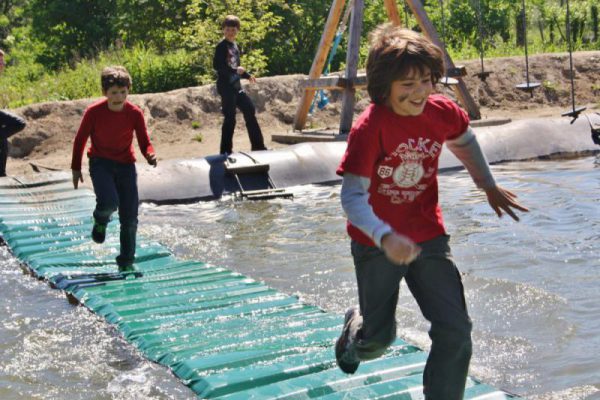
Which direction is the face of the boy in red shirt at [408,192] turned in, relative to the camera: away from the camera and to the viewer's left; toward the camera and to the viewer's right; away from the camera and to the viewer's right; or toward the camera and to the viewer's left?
toward the camera and to the viewer's right

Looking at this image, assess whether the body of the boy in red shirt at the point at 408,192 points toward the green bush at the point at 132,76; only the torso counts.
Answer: no

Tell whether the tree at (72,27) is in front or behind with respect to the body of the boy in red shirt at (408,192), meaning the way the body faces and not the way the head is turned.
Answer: behind

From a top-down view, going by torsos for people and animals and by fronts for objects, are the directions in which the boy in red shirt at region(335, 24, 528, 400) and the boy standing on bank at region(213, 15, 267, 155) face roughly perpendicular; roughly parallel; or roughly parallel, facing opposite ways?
roughly parallel

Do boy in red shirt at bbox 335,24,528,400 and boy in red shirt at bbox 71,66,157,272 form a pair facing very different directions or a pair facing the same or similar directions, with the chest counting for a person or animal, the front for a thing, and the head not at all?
same or similar directions

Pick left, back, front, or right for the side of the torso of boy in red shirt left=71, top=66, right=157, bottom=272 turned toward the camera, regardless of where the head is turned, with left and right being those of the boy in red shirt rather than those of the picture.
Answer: front

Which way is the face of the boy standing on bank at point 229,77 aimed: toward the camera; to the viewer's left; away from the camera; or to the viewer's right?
toward the camera

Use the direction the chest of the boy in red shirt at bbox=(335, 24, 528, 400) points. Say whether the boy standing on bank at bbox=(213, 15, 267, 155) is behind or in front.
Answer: behind

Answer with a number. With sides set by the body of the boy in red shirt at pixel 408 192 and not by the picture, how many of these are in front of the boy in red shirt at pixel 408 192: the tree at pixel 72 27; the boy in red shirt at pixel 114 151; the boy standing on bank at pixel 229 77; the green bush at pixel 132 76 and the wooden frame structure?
0

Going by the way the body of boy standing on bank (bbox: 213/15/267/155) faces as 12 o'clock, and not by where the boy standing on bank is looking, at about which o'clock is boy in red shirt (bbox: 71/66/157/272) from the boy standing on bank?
The boy in red shirt is roughly at 2 o'clock from the boy standing on bank.

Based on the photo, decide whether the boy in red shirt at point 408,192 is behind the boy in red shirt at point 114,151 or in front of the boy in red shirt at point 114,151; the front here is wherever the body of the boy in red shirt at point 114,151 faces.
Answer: in front

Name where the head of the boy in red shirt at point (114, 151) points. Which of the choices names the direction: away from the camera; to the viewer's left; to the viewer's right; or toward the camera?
toward the camera

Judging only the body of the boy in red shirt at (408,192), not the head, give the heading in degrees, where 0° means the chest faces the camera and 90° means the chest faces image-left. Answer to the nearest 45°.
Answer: approximately 315°

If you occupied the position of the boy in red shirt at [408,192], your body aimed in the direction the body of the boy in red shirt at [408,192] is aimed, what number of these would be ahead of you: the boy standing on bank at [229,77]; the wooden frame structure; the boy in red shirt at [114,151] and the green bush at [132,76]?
0

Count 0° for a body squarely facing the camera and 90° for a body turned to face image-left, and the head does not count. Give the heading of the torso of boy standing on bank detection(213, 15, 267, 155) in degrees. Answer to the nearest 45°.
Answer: approximately 315°

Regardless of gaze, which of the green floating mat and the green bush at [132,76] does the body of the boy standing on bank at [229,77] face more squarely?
the green floating mat

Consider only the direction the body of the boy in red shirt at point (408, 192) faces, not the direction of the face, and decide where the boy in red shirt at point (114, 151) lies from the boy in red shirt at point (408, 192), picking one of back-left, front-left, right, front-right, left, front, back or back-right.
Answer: back

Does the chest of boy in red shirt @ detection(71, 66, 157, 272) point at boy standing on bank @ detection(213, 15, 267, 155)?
no
